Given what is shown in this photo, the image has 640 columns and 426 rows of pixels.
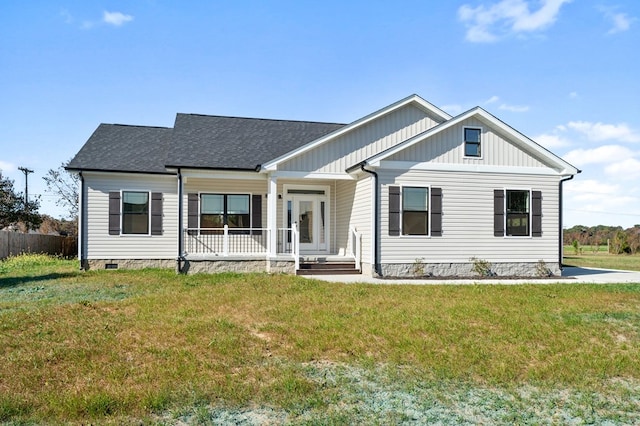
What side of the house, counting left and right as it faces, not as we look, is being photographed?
front

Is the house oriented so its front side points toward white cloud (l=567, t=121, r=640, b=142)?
no

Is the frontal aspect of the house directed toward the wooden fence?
no
